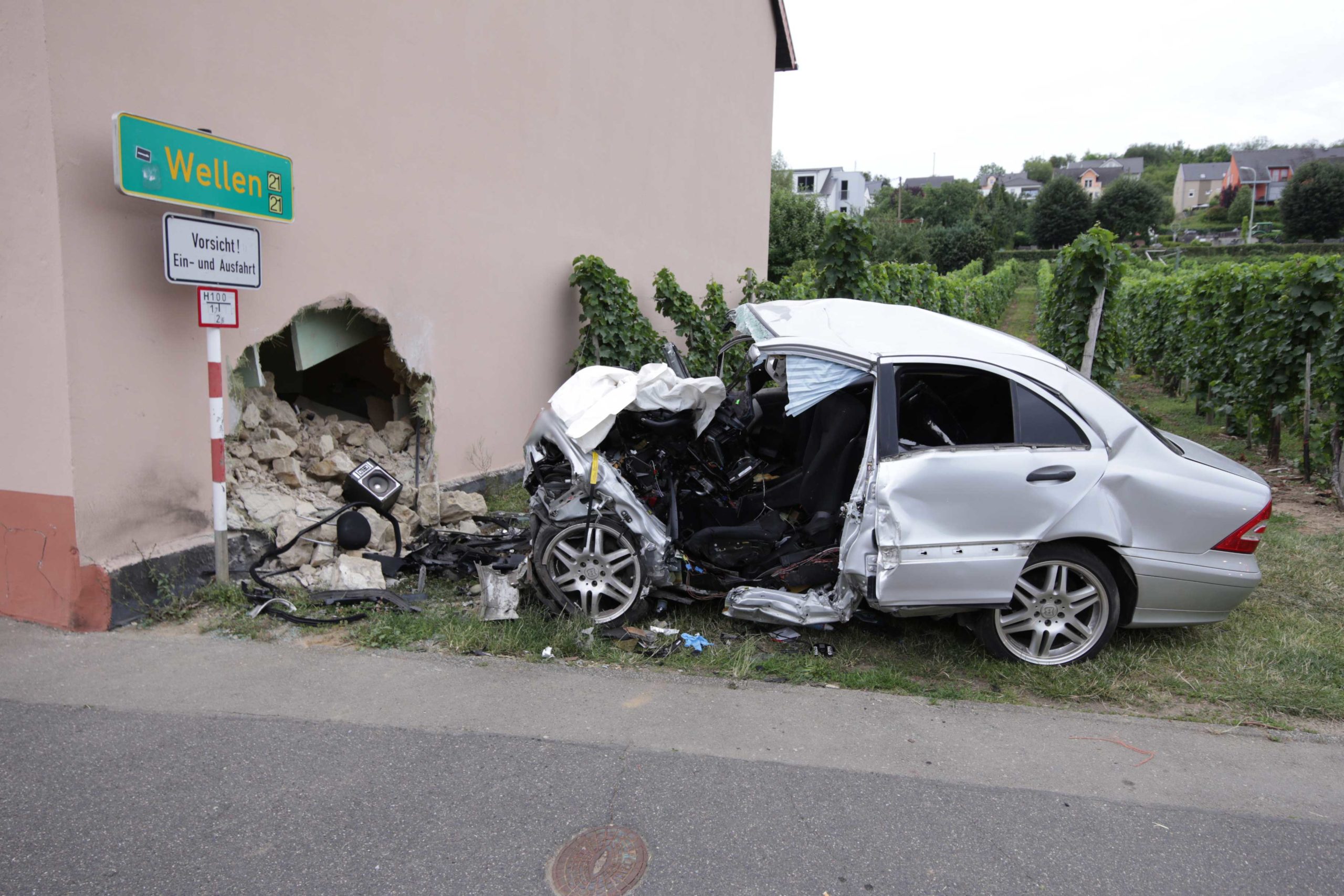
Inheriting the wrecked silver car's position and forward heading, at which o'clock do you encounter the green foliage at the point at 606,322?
The green foliage is roughly at 2 o'clock from the wrecked silver car.

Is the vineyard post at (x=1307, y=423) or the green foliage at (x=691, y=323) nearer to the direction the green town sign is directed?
the vineyard post

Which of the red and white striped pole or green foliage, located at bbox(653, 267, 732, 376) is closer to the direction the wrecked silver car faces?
the red and white striped pole

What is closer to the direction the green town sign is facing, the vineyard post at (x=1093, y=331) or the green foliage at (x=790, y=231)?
the vineyard post

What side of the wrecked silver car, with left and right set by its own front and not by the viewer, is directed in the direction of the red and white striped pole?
front

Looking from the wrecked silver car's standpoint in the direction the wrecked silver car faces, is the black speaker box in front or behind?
in front

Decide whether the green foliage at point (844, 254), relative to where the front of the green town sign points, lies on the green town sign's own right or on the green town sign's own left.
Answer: on the green town sign's own left

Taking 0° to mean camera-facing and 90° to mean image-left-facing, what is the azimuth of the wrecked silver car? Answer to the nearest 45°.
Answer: approximately 90°

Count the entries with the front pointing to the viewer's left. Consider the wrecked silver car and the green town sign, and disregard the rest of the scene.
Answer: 1

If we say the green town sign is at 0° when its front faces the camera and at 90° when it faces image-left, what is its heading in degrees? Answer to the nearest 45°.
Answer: approximately 315°

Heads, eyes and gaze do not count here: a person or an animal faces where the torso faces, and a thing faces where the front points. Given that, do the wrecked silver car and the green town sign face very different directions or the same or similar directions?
very different directions

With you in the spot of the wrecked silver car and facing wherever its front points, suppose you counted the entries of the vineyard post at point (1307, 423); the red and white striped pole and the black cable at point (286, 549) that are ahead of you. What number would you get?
2

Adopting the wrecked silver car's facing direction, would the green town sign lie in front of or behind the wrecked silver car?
in front

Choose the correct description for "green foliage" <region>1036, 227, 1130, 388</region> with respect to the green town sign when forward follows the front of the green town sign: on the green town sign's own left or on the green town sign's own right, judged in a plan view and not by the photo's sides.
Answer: on the green town sign's own left

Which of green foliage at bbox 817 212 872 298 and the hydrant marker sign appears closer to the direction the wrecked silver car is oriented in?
the hydrant marker sign
